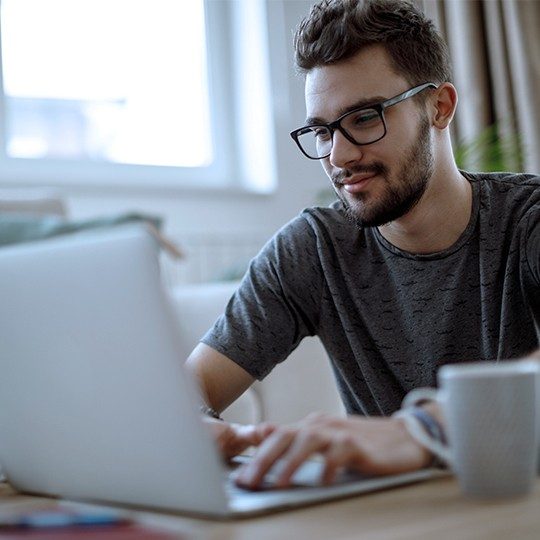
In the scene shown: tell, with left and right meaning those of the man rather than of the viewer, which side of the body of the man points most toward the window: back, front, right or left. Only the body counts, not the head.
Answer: right

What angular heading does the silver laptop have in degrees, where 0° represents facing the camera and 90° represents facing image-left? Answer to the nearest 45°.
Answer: approximately 225°

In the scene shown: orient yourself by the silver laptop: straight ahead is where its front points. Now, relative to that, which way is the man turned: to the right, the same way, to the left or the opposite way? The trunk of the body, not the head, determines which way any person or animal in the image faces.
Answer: the opposite way

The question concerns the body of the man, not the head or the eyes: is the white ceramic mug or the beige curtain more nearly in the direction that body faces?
the white ceramic mug

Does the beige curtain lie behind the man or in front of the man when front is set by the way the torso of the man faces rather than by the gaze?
behind

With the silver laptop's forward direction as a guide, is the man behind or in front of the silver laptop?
in front

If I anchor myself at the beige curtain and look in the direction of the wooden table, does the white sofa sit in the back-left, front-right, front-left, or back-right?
front-right

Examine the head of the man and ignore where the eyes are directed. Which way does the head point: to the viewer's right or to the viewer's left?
to the viewer's left

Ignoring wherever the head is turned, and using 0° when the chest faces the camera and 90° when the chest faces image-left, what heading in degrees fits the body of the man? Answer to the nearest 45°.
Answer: approximately 45°

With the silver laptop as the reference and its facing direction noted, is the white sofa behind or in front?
in front
